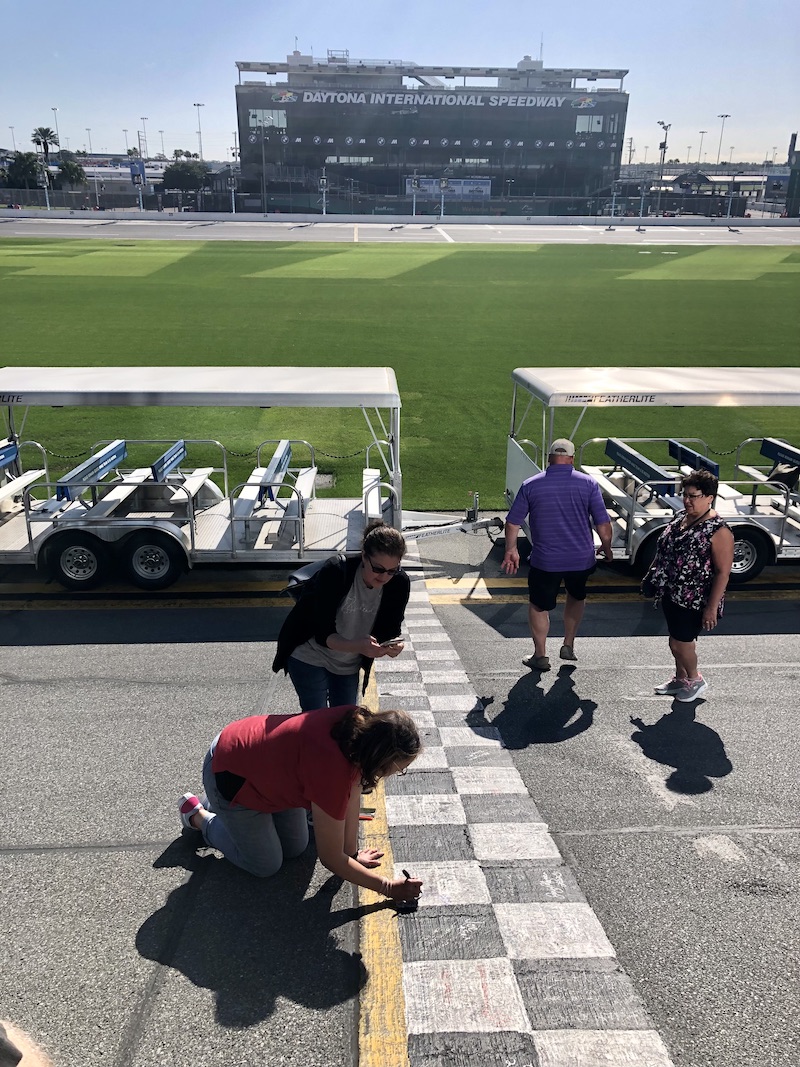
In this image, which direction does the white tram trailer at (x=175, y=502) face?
to the viewer's right

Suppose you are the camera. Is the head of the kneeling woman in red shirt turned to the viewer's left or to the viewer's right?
to the viewer's right

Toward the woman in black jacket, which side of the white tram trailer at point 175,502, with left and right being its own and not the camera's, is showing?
right

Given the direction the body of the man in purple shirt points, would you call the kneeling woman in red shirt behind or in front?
behind

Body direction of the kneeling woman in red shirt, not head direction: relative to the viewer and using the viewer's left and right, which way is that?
facing to the right of the viewer

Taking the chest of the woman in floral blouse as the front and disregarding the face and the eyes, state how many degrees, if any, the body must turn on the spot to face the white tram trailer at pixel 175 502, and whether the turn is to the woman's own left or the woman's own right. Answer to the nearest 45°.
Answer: approximately 45° to the woman's own right

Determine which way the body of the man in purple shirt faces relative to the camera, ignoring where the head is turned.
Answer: away from the camera

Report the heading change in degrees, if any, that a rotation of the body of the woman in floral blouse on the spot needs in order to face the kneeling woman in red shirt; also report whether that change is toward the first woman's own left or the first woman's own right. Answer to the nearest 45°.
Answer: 0° — they already face them

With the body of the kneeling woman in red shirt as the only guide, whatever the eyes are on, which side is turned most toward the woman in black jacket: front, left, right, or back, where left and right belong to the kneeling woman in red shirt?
left

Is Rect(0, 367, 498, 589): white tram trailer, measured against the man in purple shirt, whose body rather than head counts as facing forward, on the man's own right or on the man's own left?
on the man's own left

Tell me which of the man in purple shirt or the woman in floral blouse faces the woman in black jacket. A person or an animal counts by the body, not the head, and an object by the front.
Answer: the woman in floral blouse

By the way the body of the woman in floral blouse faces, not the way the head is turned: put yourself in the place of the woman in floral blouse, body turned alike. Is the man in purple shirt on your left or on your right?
on your right

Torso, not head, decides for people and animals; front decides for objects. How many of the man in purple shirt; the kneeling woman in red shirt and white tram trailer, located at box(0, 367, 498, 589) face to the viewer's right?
2
